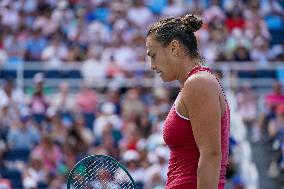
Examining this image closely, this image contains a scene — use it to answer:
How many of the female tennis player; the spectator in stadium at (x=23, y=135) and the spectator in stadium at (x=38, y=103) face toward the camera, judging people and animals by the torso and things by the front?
2

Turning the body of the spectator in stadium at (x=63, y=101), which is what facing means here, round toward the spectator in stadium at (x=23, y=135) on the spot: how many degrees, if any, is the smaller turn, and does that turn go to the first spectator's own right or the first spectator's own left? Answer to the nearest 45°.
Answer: approximately 45° to the first spectator's own right

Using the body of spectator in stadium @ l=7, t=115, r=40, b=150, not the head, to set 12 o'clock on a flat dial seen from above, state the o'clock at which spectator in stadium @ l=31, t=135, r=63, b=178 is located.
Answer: spectator in stadium @ l=31, t=135, r=63, b=178 is roughly at 11 o'clock from spectator in stadium @ l=7, t=115, r=40, b=150.

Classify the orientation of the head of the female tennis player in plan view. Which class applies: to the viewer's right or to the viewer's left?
to the viewer's left

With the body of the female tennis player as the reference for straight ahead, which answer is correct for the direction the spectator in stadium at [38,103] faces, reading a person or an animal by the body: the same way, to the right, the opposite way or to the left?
to the left

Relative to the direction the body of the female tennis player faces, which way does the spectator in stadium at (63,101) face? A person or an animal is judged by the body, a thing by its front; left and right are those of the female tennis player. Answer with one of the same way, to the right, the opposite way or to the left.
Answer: to the left

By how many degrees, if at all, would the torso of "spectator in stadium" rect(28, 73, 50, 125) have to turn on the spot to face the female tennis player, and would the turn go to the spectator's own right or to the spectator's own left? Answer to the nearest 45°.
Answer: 0° — they already face them
